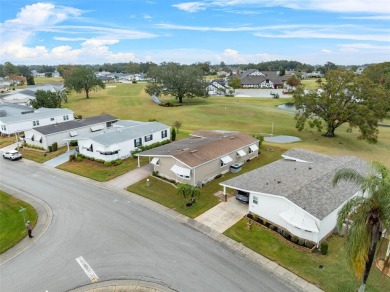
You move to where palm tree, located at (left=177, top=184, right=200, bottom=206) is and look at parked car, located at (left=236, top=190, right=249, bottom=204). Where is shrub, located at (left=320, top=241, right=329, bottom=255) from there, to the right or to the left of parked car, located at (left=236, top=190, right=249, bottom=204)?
right

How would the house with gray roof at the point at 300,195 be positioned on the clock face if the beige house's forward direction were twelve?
The house with gray roof is roughly at 9 o'clock from the beige house.

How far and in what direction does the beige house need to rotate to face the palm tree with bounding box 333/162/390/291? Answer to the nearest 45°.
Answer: approximately 45° to its left

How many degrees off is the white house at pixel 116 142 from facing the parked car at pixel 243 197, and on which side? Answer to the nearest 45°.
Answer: approximately 90° to its left

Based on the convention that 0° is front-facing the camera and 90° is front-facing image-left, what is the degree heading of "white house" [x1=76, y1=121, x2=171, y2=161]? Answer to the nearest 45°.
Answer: approximately 45°

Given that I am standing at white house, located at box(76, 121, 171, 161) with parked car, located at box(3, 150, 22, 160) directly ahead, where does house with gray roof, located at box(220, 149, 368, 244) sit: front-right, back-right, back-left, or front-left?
back-left

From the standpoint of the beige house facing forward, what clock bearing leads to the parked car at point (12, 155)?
The parked car is roughly at 2 o'clock from the beige house.

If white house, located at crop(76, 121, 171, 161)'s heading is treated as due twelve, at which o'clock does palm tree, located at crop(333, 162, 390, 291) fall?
The palm tree is roughly at 10 o'clock from the white house.

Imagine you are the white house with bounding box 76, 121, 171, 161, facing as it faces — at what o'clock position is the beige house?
The beige house is roughly at 9 o'clock from the white house.
